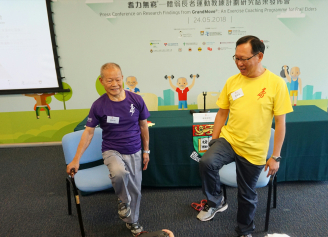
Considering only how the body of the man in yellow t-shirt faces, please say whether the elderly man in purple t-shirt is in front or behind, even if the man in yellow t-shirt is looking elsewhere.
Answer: in front

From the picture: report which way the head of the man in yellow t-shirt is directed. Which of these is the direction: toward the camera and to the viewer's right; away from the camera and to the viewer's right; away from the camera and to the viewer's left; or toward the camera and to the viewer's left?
toward the camera and to the viewer's left

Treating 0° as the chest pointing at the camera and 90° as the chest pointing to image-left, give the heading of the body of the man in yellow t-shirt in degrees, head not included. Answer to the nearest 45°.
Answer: approximately 45°

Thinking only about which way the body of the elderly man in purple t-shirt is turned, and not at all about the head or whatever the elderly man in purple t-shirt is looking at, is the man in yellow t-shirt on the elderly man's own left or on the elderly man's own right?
on the elderly man's own left

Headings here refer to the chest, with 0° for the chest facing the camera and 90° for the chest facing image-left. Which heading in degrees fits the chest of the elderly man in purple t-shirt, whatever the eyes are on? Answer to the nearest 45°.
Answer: approximately 0°

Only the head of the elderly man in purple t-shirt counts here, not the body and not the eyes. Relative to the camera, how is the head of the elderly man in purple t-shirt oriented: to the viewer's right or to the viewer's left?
to the viewer's right

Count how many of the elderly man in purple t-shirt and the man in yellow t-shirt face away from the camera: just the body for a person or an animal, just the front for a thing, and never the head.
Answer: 0
